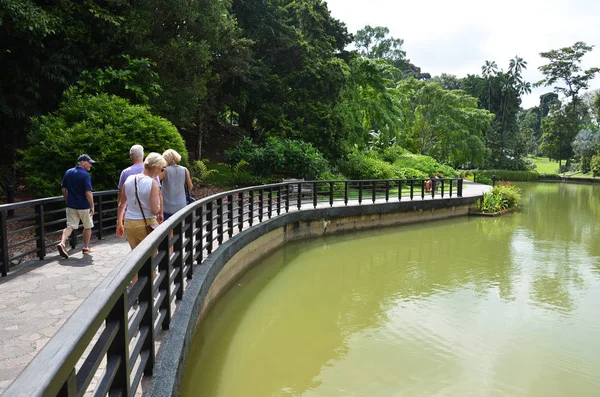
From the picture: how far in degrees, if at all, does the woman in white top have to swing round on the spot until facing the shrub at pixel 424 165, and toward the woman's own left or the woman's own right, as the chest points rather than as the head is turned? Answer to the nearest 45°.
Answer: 0° — they already face it

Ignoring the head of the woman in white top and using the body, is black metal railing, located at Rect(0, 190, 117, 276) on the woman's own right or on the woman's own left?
on the woman's own left

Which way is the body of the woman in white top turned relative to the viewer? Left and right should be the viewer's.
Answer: facing away from the viewer and to the right of the viewer

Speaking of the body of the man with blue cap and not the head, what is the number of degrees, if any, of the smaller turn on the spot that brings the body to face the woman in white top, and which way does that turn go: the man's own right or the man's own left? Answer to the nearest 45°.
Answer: approximately 135° to the man's own right

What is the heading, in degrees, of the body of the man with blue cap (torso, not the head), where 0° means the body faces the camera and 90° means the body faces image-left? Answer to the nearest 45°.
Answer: approximately 225°

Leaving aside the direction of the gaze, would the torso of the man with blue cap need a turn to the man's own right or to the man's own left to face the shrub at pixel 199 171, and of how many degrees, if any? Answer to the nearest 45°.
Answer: approximately 45° to the man's own left

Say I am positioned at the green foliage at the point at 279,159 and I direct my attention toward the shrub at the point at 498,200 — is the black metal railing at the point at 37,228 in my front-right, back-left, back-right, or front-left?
back-right
